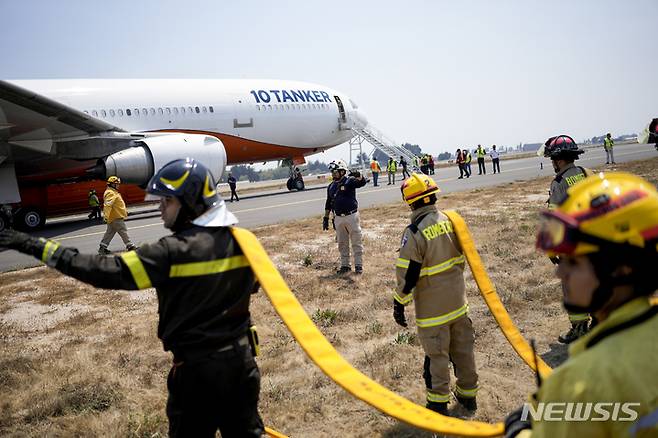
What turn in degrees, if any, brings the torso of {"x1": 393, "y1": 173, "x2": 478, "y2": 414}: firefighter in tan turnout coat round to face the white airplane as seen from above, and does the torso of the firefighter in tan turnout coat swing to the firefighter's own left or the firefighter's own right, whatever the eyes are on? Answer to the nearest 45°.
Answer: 0° — they already face it

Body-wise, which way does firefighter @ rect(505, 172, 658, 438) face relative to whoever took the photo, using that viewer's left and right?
facing to the left of the viewer

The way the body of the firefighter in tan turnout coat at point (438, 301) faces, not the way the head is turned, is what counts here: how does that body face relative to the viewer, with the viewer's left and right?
facing away from the viewer and to the left of the viewer

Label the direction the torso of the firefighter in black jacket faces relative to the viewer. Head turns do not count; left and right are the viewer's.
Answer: facing away from the viewer and to the left of the viewer

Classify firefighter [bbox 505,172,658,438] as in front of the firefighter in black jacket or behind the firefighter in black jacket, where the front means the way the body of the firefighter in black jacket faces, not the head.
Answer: behind

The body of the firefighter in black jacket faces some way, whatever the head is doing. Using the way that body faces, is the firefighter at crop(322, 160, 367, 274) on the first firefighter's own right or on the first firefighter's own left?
on the first firefighter's own right
